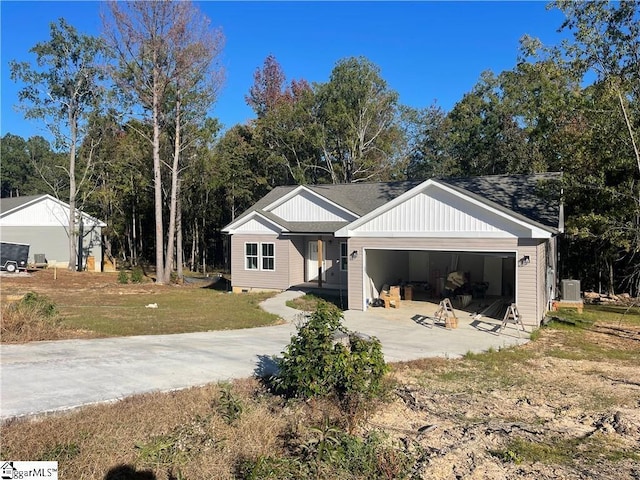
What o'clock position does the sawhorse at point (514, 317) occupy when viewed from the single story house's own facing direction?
The sawhorse is roughly at 11 o'clock from the single story house.

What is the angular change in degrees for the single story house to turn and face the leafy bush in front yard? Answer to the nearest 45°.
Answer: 0° — it already faces it

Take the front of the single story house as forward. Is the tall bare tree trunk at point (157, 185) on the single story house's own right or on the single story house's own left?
on the single story house's own right

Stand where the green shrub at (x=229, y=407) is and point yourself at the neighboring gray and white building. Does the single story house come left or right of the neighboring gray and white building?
right

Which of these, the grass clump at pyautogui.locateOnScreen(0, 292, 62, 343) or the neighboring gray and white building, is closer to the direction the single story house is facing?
the grass clump

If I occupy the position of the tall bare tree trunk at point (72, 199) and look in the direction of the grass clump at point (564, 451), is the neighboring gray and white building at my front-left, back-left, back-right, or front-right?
back-right

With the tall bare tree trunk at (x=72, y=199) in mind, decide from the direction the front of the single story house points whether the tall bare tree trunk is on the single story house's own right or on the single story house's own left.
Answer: on the single story house's own right

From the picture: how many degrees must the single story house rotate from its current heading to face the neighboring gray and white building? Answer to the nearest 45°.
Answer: approximately 135° to its right

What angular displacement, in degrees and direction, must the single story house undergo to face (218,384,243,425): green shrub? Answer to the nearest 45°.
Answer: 0° — it already faces it

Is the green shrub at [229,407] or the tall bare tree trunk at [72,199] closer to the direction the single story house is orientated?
the green shrub

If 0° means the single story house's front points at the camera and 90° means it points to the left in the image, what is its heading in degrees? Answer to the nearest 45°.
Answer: approximately 0°
